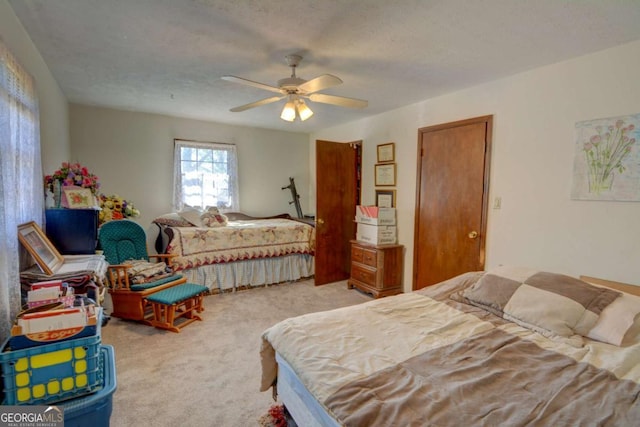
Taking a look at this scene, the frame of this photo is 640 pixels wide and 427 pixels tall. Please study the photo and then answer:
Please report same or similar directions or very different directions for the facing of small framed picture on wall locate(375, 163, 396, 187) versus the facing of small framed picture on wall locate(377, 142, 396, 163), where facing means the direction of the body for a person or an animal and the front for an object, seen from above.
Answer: same or similar directions

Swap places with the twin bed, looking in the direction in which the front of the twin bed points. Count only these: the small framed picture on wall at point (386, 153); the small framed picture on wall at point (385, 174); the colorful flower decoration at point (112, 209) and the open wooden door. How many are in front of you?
3

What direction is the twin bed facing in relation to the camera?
to the viewer's right

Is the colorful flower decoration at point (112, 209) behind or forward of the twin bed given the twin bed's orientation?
behind

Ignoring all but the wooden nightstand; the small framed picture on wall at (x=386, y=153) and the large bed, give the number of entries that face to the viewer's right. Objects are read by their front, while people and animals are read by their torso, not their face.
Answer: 0

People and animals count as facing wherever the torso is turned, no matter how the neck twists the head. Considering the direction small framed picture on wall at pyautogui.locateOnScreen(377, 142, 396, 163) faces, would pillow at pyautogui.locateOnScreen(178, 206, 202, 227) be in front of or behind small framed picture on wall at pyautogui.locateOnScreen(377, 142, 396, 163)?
in front

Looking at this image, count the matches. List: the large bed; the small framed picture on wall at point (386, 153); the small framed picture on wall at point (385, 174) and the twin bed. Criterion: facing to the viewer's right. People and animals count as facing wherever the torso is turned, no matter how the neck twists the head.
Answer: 1

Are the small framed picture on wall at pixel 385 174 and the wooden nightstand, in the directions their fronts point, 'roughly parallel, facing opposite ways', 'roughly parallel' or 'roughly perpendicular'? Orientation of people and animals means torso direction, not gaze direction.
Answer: roughly parallel

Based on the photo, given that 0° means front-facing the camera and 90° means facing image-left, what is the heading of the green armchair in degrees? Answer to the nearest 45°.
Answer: approximately 315°

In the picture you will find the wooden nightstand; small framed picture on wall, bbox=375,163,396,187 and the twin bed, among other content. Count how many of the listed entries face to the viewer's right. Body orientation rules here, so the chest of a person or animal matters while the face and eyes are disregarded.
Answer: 1

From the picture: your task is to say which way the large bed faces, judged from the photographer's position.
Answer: facing the viewer and to the left of the viewer

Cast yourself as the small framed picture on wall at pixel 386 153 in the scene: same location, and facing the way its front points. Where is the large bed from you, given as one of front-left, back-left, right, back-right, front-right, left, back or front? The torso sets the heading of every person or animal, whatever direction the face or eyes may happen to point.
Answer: front-left

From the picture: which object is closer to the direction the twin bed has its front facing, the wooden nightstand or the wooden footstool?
the wooden nightstand

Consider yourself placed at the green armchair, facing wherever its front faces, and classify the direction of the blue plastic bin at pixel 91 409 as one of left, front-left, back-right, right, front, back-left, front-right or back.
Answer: front-right

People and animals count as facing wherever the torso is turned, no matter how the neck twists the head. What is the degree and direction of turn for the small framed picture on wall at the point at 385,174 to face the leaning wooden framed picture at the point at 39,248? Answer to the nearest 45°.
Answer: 0° — it already faces it

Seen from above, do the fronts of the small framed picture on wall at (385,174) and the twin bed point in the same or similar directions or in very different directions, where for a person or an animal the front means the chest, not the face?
very different directions
